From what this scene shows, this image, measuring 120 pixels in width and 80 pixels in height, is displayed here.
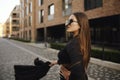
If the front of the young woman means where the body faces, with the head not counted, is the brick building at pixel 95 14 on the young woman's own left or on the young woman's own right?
on the young woman's own right

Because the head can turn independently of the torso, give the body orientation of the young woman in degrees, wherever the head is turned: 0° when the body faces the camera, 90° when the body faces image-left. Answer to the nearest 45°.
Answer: approximately 90°

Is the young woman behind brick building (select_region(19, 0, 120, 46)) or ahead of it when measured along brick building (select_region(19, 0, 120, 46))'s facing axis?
ahead

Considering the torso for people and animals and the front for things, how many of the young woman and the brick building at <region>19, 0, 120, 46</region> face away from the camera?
0

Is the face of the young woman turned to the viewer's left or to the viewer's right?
to the viewer's left
